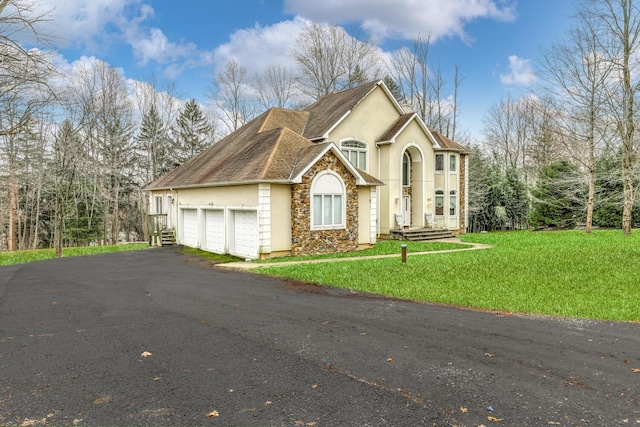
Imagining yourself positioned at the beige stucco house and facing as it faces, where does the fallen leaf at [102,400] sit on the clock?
The fallen leaf is roughly at 2 o'clock from the beige stucco house.

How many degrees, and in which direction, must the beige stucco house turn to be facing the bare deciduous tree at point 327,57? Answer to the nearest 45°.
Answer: approximately 135° to its left

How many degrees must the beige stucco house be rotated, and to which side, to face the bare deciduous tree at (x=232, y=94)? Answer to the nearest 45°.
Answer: approximately 135° to its left

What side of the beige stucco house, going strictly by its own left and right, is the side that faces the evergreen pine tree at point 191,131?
back

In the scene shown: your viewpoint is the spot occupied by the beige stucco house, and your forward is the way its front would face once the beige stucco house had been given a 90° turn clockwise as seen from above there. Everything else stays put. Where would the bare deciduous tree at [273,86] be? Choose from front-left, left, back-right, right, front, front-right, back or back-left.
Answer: back-right
